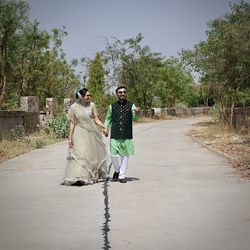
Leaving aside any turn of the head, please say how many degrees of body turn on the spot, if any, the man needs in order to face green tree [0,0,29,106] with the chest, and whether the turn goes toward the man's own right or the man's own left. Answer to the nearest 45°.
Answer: approximately 180°

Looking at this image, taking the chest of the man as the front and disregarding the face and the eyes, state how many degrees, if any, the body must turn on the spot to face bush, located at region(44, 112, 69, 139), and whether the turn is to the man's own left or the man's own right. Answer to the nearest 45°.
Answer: approximately 180°

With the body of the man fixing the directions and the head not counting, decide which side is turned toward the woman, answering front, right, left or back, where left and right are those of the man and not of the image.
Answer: right

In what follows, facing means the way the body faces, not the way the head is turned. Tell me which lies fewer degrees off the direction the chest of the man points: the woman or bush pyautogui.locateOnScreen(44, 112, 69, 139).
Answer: the woman

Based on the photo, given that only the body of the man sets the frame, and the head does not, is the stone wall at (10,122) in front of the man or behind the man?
behind

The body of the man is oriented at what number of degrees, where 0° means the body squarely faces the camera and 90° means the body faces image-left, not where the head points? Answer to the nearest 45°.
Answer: approximately 0°
